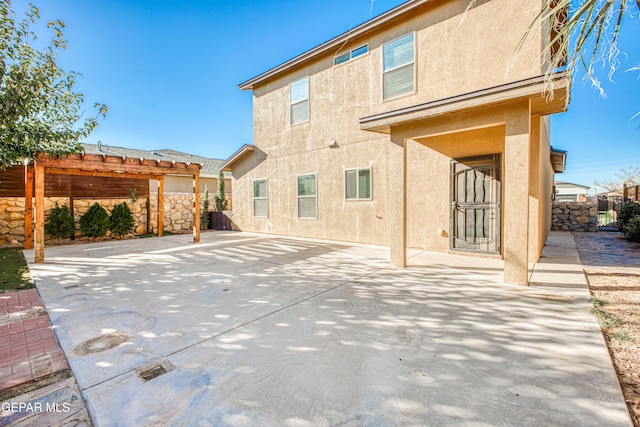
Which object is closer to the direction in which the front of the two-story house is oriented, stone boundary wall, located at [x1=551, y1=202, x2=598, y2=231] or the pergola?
the pergola

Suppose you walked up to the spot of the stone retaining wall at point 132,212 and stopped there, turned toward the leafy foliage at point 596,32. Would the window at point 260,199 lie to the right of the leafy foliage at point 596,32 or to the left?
left

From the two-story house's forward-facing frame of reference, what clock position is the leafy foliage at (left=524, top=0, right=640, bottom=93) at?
The leafy foliage is roughly at 10 o'clock from the two-story house.

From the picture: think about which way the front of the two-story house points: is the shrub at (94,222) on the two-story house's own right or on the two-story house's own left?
on the two-story house's own right

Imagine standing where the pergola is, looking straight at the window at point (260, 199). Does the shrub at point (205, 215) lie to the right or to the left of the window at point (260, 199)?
left

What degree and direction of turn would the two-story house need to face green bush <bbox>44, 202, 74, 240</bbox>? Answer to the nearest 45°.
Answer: approximately 45° to its right

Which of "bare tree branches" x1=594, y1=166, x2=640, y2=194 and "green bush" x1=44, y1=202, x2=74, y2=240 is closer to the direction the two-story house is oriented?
the green bush

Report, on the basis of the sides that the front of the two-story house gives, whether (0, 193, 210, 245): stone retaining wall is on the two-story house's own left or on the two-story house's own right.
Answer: on the two-story house's own right

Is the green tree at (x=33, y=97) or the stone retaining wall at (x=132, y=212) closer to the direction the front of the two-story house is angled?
the green tree

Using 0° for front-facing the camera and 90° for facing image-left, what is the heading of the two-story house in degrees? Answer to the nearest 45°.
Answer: approximately 45°
